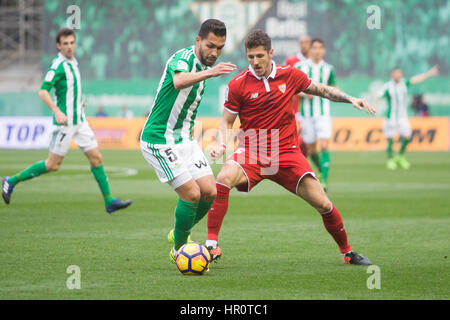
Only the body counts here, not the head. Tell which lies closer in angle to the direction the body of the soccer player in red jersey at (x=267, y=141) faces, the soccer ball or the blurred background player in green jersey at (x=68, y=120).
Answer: the soccer ball

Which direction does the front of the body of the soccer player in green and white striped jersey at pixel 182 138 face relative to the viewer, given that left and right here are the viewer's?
facing the viewer and to the right of the viewer

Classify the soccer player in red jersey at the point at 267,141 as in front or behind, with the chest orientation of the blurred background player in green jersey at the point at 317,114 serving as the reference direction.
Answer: in front

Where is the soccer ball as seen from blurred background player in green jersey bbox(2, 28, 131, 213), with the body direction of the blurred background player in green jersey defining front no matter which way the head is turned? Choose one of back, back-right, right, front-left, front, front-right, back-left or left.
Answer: front-right

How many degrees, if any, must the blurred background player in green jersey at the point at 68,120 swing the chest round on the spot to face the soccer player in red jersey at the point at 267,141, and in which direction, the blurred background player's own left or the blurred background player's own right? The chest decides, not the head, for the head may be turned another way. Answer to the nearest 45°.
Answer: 0° — they already face them

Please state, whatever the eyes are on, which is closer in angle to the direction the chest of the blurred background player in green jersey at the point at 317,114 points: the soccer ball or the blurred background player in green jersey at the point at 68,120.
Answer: the soccer ball

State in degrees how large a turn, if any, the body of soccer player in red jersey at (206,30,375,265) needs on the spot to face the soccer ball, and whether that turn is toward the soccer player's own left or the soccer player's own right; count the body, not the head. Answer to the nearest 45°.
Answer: approximately 45° to the soccer player's own right

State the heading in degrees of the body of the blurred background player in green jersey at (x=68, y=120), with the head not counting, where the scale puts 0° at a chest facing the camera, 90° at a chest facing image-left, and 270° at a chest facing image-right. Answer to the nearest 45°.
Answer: approximately 315°

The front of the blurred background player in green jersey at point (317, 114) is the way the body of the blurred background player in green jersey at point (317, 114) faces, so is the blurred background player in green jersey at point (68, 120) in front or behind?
in front

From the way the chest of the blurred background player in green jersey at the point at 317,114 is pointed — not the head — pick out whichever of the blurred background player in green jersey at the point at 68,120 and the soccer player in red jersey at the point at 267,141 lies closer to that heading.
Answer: the soccer player in red jersey

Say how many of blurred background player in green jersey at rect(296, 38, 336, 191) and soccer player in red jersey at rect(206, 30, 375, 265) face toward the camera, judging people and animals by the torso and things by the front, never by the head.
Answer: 2

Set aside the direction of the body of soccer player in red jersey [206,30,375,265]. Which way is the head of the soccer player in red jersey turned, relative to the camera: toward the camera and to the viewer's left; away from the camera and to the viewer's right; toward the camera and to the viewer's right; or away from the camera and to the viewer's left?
toward the camera and to the viewer's left

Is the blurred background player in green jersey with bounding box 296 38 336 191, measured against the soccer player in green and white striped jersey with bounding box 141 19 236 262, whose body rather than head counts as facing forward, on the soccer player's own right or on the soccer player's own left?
on the soccer player's own left

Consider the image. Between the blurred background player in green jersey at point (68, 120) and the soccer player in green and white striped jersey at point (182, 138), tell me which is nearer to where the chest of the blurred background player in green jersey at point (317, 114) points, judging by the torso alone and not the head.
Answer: the soccer player in green and white striped jersey
